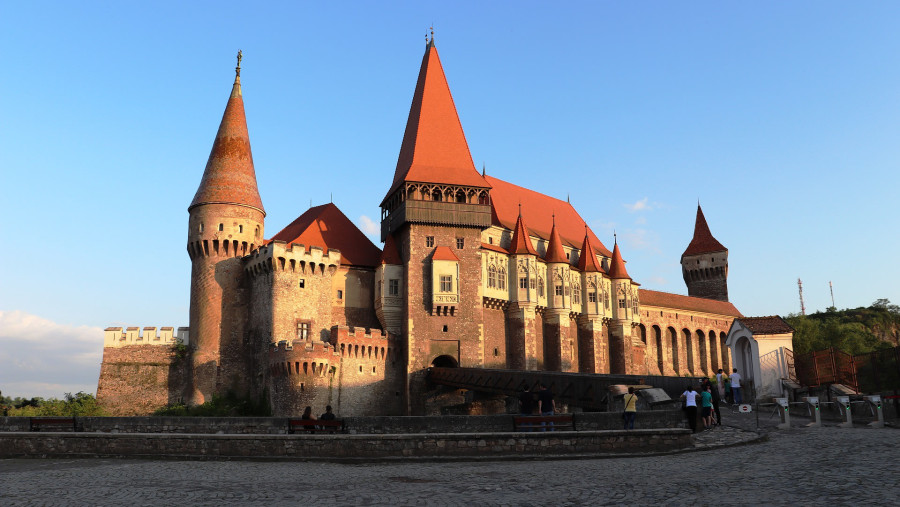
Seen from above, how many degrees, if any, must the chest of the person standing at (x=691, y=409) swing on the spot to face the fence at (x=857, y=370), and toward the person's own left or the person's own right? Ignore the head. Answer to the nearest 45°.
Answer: approximately 45° to the person's own right

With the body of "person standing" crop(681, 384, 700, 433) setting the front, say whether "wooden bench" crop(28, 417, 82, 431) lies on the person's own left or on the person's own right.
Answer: on the person's own left

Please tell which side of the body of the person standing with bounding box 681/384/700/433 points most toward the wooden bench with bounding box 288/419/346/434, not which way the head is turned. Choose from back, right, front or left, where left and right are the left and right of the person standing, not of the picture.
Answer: left

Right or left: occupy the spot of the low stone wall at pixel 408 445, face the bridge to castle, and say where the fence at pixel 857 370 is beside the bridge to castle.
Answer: right

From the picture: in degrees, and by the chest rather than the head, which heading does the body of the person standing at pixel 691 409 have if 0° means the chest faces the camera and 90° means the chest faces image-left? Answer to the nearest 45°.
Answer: approximately 180°

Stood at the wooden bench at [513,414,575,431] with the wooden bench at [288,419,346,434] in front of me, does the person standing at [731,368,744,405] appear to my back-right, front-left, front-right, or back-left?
back-right

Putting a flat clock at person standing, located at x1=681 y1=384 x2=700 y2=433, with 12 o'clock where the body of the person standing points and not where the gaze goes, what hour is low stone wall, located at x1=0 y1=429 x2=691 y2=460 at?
The low stone wall is roughly at 8 o'clock from the person standing.

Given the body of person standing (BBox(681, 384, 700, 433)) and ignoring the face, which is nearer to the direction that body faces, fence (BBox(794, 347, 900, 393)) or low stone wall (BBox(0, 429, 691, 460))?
the fence
